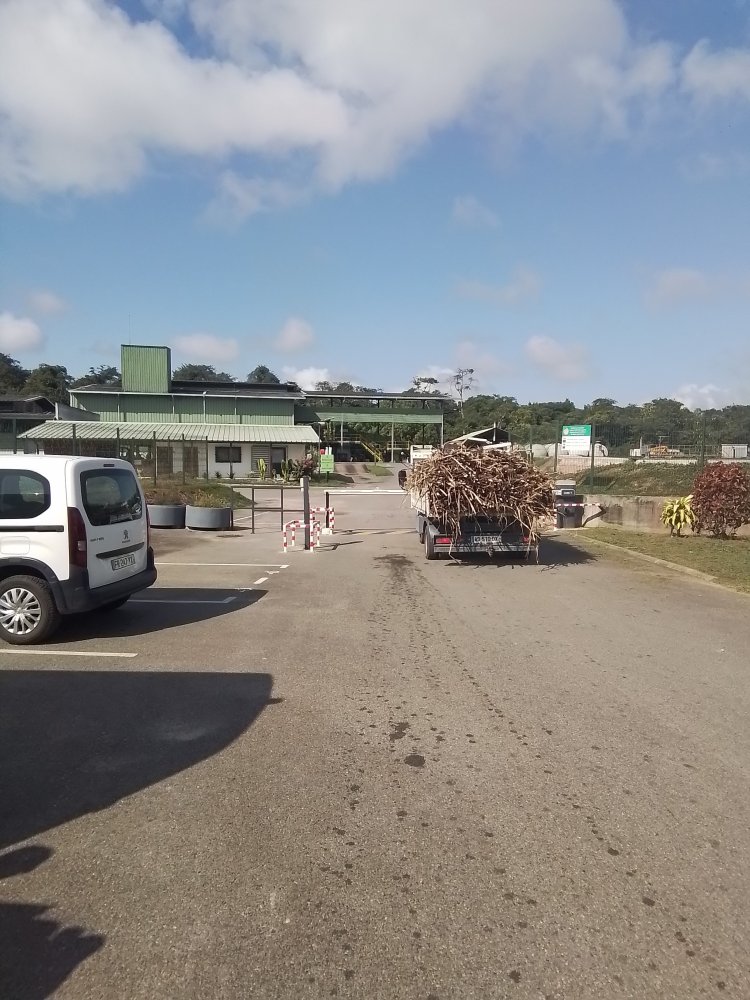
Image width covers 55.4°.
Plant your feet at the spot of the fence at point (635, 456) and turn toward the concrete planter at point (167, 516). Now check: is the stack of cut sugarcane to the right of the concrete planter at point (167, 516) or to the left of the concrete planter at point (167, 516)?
left

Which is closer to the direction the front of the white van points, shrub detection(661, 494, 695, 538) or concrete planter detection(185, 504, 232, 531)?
the concrete planter

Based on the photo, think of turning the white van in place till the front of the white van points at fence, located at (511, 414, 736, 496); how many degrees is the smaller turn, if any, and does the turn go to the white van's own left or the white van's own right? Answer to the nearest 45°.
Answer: approximately 90° to the white van's own right

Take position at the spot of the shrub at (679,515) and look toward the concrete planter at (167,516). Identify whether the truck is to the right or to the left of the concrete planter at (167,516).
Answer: left

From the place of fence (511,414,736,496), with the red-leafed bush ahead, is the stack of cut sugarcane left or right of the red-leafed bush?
right

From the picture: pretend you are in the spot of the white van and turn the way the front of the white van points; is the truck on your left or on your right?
on your right

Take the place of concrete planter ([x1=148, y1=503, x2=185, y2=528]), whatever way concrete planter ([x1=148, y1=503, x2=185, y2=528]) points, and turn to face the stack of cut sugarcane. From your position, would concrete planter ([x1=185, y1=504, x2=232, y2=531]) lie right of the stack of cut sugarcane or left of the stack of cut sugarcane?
left

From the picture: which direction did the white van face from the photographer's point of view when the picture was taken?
facing away from the viewer and to the left of the viewer

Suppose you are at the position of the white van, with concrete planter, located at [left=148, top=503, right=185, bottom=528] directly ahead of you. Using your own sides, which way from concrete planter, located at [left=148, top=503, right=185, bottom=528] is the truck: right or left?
right

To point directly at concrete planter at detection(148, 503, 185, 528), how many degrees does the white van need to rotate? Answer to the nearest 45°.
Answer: approximately 45° to its right

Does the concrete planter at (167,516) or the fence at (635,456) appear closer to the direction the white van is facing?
the concrete planter

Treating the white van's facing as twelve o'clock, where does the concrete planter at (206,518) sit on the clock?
The concrete planter is roughly at 2 o'clock from the white van.
